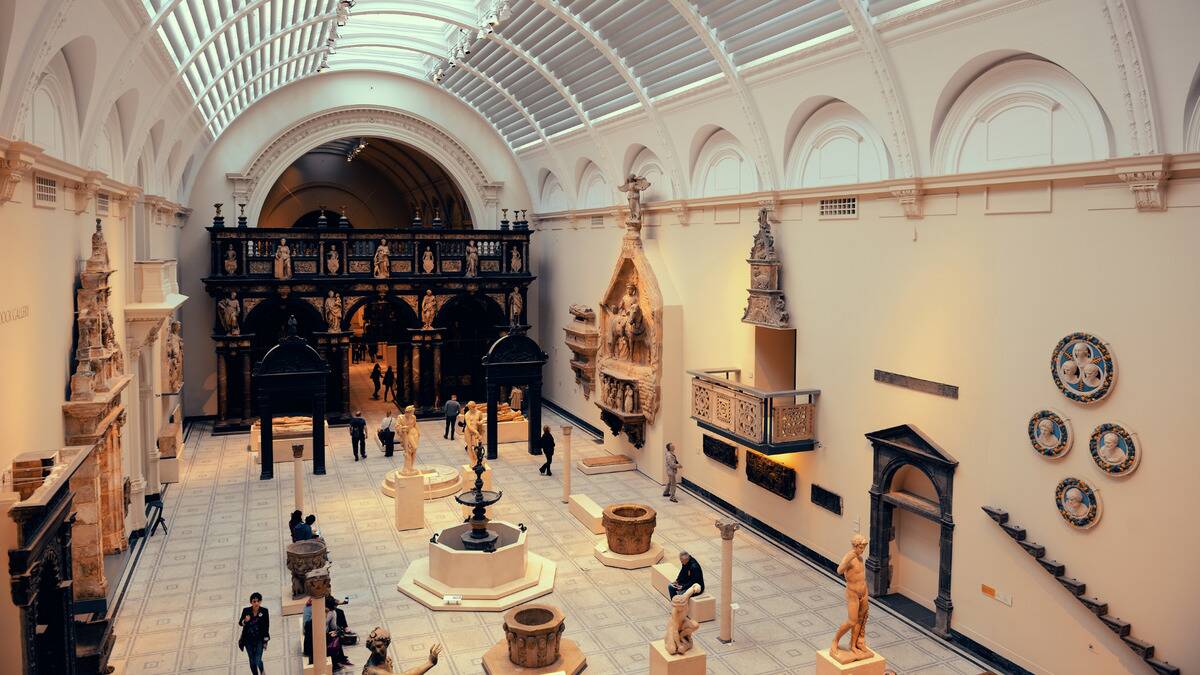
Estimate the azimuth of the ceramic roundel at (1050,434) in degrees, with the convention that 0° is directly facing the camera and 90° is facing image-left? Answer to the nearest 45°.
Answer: approximately 45°

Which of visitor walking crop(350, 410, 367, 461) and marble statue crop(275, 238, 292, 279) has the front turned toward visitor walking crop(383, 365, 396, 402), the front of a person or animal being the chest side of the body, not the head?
visitor walking crop(350, 410, 367, 461)

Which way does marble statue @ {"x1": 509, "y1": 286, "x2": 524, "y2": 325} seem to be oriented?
toward the camera

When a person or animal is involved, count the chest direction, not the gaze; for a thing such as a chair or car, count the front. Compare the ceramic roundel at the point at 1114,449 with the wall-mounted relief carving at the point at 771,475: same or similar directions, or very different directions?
same or similar directions

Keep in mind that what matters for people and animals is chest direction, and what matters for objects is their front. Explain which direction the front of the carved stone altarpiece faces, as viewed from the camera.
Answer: facing the viewer and to the left of the viewer

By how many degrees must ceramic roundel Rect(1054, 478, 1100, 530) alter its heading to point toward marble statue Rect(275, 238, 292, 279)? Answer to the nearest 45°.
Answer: approximately 45° to its right

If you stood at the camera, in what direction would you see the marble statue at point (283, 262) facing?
facing the viewer

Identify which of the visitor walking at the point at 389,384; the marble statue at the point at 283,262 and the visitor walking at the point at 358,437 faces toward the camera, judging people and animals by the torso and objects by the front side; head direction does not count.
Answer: the marble statue

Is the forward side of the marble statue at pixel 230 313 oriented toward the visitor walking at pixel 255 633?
yes

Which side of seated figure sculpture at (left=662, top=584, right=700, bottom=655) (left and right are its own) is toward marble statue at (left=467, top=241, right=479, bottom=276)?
back

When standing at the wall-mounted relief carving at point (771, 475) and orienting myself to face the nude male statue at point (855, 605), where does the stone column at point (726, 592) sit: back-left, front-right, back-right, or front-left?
front-right

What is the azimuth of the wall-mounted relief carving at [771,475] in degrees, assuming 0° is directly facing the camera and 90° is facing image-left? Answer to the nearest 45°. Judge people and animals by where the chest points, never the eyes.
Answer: approximately 45°

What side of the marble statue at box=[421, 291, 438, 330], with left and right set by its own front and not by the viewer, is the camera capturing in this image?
front

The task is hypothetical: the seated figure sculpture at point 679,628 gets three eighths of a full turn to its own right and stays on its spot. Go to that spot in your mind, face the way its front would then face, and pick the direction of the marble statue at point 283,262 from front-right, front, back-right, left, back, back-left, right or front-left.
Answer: front-right

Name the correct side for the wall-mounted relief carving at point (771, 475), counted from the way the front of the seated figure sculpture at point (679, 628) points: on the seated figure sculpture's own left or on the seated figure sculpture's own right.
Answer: on the seated figure sculpture's own left

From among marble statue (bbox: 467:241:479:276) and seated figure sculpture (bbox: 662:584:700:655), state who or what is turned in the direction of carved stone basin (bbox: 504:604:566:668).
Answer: the marble statue

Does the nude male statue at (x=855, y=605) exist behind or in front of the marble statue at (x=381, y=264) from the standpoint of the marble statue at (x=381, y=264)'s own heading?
in front

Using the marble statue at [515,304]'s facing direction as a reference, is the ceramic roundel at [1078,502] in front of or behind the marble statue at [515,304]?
in front
